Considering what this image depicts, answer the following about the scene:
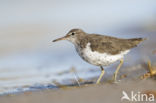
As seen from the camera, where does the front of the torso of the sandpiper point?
to the viewer's left
